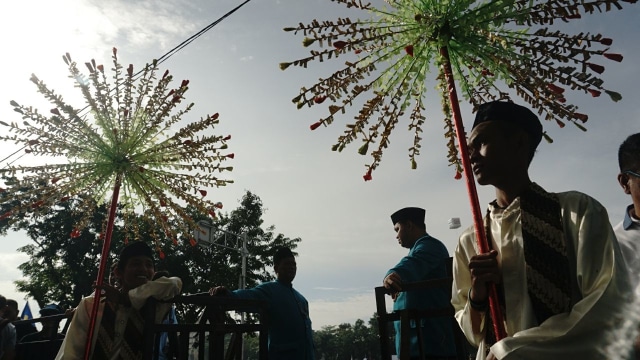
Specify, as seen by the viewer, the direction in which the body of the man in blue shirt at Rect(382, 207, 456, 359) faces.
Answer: to the viewer's left

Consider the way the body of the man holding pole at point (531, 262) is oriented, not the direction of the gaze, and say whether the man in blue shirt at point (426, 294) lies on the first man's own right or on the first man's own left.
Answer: on the first man's own right

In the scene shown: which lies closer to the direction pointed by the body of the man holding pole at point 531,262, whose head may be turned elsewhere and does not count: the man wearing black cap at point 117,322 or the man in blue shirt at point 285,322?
the man wearing black cap

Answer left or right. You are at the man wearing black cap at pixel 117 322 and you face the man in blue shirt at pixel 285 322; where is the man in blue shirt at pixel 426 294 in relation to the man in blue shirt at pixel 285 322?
right

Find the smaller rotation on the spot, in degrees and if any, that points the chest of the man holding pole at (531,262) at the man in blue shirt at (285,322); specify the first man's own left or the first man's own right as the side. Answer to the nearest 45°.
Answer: approximately 90° to the first man's own right

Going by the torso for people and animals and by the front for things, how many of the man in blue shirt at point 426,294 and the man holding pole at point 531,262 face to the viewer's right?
0

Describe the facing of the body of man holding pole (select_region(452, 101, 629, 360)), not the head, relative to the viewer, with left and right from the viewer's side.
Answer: facing the viewer and to the left of the viewer

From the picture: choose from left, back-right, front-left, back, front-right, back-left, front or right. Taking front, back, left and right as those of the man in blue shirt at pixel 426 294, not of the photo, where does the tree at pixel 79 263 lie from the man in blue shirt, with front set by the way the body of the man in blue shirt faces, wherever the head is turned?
front-right

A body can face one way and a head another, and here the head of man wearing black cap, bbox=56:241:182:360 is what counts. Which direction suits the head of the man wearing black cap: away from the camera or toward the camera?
toward the camera

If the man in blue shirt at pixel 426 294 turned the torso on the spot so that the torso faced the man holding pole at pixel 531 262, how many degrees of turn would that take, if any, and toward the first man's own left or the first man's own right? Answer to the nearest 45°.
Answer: approximately 90° to the first man's own left

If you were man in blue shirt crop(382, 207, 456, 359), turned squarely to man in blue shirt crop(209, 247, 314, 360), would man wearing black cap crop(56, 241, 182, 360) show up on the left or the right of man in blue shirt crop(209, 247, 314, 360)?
left
